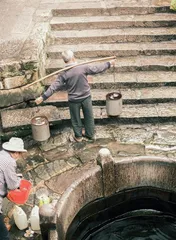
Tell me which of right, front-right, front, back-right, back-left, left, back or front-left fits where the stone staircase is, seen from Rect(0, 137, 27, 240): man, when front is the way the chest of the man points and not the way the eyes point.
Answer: front-left

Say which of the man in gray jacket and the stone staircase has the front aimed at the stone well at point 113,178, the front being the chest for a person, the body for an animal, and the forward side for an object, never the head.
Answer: the stone staircase

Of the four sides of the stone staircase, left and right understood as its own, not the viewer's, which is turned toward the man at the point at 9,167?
front

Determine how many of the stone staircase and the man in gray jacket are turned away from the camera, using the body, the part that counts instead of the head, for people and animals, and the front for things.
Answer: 1

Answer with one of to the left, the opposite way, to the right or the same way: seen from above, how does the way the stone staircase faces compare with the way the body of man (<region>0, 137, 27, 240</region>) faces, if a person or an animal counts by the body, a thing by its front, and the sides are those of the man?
to the right

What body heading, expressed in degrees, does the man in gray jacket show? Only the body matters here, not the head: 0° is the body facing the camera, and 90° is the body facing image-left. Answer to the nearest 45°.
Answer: approximately 180°

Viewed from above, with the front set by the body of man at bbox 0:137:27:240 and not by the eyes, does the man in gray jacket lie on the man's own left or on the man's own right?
on the man's own left

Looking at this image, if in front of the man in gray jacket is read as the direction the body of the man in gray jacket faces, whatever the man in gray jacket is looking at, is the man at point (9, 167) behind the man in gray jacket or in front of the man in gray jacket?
behind

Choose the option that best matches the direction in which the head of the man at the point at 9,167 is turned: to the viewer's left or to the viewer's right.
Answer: to the viewer's right

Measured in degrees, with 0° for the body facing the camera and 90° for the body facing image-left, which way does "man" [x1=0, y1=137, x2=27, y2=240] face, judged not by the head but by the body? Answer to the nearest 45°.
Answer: approximately 270°

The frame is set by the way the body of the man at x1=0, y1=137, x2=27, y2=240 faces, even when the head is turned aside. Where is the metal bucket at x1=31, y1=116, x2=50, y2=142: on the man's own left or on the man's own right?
on the man's own left

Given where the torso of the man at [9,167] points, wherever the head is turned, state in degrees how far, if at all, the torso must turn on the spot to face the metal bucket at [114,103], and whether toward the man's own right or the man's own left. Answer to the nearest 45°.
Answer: approximately 45° to the man's own left
